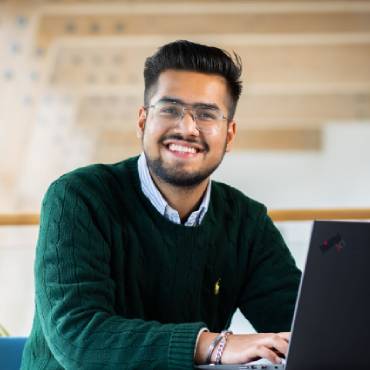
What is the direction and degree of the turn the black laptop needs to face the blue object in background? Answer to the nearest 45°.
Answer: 0° — it already faces it

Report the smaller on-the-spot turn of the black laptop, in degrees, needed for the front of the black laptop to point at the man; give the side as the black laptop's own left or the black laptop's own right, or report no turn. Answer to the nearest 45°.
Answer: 0° — it already faces them

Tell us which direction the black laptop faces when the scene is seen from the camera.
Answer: facing away from the viewer and to the left of the viewer

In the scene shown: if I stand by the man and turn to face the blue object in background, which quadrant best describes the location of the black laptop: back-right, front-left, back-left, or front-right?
back-left
